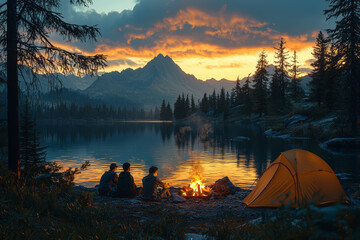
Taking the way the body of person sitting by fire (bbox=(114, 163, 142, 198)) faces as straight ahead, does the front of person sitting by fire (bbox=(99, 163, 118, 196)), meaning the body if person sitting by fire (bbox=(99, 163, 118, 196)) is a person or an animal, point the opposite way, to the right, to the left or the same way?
the same way

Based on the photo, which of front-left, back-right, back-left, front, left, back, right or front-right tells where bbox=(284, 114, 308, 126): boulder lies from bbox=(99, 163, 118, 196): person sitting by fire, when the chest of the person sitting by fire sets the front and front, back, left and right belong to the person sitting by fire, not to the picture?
front

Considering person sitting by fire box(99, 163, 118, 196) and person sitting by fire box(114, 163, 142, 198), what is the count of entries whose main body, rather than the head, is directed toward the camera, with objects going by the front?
0

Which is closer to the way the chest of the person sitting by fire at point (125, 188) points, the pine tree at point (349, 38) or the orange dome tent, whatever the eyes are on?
the pine tree

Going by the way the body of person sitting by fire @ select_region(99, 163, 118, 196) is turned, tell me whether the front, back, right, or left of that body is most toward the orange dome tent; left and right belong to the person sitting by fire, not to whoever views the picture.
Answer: right

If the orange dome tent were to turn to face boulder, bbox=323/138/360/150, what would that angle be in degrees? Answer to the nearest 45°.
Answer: approximately 135° to its right

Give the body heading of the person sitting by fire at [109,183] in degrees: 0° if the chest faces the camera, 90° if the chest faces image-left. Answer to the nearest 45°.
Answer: approximately 225°

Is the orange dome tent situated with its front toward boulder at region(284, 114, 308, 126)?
no

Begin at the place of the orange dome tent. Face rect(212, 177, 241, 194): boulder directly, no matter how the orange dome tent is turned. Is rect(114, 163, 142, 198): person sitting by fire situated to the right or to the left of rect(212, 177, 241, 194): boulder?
left

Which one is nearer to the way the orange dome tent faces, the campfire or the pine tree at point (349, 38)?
the campfire

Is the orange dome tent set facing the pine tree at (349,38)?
no

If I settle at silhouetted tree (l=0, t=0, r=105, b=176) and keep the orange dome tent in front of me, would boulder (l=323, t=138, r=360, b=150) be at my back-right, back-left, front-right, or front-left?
front-left

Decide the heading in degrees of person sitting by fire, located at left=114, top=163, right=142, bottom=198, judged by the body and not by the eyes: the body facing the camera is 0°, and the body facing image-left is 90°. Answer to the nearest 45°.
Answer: approximately 225°
